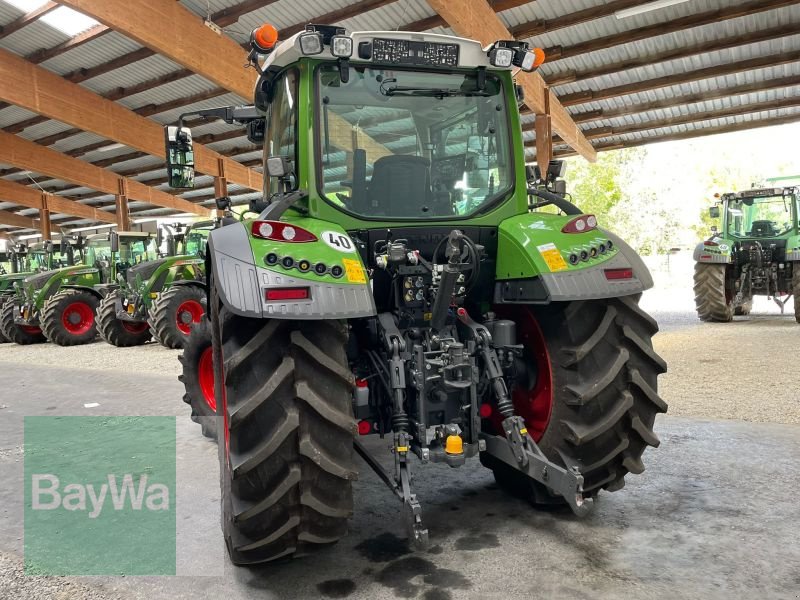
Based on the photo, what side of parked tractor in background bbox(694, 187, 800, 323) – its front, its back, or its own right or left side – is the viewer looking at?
back

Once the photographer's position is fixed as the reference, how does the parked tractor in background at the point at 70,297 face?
facing the viewer and to the left of the viewer

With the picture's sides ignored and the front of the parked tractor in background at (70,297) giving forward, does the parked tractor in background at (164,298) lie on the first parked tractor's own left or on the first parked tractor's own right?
on the first parked tractor's own left

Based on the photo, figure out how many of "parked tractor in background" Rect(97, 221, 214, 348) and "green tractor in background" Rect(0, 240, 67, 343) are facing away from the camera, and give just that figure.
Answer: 0

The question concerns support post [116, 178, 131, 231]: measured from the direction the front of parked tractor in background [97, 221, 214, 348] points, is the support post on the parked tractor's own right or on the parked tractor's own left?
on the parked tractor's own right

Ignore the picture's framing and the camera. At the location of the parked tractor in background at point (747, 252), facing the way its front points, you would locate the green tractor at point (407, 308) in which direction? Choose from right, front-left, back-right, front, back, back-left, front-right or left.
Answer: back

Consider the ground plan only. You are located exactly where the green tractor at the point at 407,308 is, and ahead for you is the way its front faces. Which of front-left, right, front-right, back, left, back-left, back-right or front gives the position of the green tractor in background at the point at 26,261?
front

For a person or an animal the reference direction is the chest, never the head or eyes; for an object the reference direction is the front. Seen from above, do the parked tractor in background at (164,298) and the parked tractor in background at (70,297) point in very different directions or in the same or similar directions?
same or similar directions

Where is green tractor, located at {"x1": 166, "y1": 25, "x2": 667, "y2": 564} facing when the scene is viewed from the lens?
facing away from the viewer and to the left of the viewer
